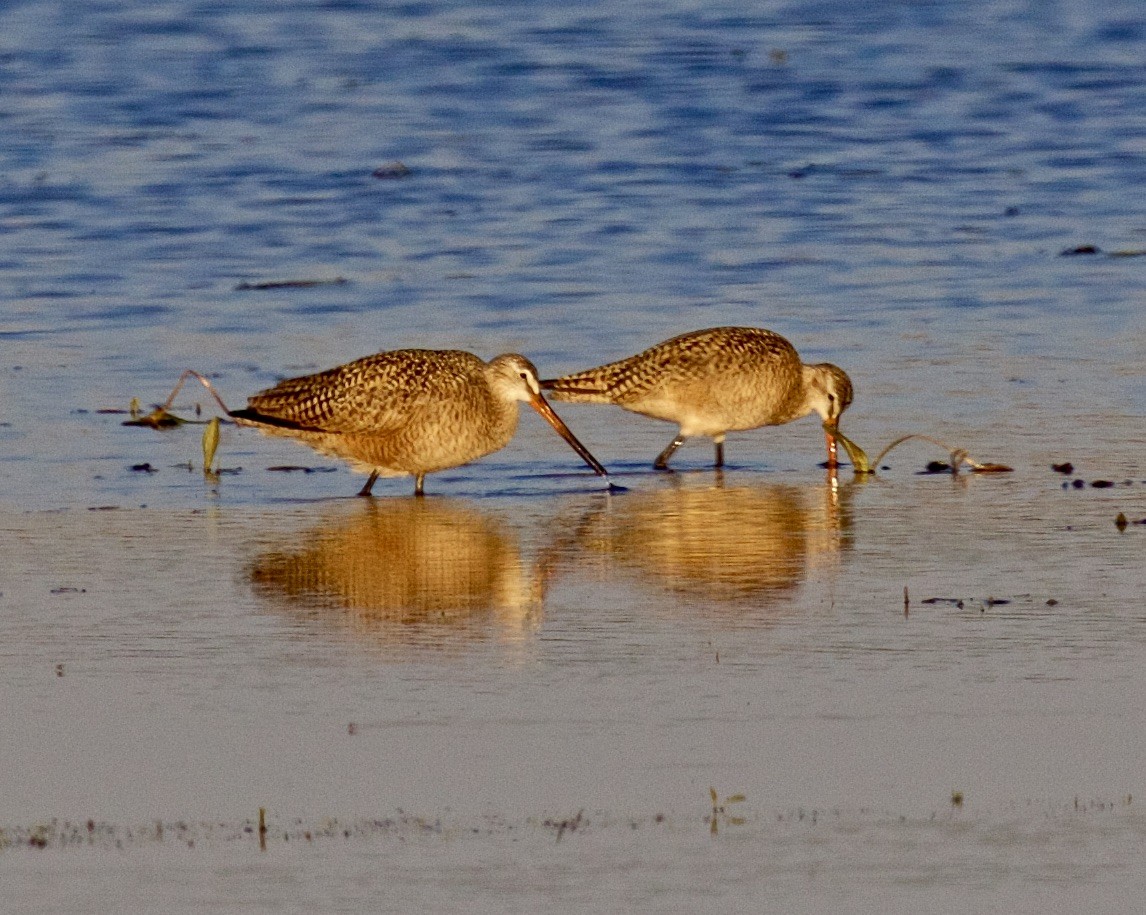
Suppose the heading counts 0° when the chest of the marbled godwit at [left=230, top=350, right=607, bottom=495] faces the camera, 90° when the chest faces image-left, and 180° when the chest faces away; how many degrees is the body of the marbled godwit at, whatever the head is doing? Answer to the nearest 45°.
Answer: approximately 270°

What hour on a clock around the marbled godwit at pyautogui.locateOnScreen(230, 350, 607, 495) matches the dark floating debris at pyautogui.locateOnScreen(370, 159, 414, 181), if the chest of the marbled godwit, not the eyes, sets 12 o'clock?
The dark floating debris is roughly at 9 o'clock from the marbled godwit.

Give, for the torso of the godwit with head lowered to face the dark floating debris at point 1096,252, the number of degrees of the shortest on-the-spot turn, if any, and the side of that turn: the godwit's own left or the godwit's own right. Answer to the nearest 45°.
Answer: approximately 45° to the godwit's own left

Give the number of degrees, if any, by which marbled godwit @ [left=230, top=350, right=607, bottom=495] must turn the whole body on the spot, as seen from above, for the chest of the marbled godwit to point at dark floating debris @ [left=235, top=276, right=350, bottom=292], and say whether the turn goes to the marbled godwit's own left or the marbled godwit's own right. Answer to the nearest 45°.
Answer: approximately 90° to the marbled godwit's own left

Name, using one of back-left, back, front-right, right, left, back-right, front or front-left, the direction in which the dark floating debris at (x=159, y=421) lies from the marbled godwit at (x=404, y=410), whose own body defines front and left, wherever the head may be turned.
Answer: back-left

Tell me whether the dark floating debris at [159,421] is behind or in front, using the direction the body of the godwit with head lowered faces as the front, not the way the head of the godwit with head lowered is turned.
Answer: behind

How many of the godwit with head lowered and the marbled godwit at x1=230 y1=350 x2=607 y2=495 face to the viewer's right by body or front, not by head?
2

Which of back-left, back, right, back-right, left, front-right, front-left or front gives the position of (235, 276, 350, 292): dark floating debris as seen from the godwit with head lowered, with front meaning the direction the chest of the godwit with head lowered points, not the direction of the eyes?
back-left

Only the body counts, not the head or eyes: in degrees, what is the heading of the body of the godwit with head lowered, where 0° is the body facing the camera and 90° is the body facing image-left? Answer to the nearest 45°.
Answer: approximately 270°
